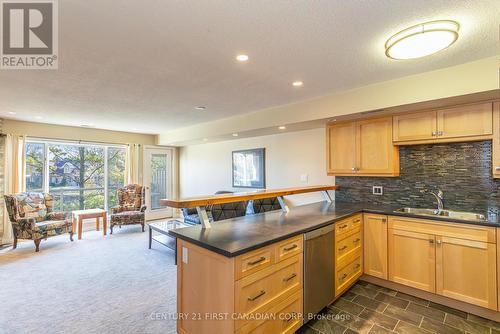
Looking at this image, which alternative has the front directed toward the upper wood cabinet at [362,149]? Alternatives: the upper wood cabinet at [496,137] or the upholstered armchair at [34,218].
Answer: the upholstered armchair

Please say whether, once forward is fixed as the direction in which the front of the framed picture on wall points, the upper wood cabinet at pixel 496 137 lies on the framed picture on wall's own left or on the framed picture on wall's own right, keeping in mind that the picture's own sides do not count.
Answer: on the framed picture on wall's own left

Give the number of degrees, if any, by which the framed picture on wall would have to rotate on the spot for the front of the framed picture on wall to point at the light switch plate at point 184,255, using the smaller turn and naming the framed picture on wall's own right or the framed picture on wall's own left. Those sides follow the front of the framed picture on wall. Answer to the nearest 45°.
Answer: approximately 45° to the framed picture on wall's own left

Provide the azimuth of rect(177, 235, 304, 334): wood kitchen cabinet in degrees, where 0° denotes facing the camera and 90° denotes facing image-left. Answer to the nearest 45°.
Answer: approximately 315°

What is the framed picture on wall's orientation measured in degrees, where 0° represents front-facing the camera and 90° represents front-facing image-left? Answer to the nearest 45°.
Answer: approximately 45°

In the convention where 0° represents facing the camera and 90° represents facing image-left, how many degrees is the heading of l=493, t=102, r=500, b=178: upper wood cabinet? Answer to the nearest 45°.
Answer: approximately 0°

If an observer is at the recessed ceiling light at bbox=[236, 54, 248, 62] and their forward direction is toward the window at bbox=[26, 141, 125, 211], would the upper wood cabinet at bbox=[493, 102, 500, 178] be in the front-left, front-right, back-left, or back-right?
back-right

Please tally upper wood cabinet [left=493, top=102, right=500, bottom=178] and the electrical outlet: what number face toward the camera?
2

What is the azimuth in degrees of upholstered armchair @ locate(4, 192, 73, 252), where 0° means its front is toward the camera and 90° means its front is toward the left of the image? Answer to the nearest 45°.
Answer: approximately 315°

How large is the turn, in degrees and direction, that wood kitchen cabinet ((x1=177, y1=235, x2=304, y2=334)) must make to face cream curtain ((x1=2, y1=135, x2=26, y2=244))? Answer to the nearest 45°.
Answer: approximately 180°

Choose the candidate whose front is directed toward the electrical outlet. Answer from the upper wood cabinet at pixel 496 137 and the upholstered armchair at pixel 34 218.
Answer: the upholstered armchair
